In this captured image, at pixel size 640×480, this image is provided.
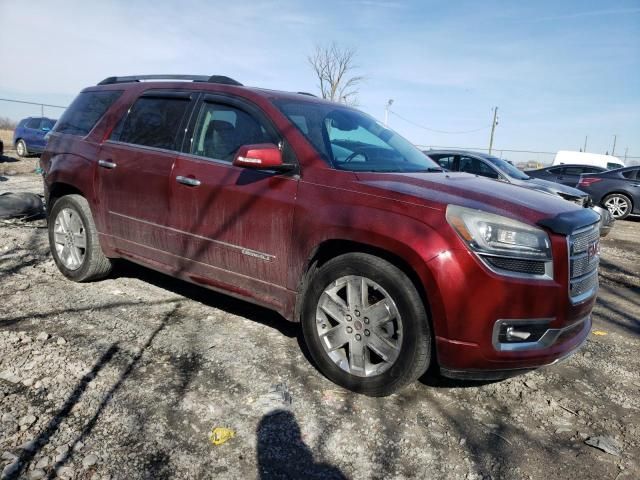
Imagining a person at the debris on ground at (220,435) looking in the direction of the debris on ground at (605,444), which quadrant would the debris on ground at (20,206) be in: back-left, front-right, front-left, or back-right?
back-left

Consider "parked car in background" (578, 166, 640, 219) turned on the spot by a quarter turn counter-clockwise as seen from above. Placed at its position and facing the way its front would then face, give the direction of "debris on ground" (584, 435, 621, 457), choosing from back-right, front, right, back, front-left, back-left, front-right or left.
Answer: back

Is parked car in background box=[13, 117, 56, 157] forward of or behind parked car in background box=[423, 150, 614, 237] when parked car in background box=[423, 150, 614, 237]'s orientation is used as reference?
behind

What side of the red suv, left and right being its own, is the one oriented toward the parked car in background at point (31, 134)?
back

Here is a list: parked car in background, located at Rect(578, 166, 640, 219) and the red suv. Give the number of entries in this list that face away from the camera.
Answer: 0

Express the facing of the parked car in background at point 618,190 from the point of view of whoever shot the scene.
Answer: facing to the right of the viewer

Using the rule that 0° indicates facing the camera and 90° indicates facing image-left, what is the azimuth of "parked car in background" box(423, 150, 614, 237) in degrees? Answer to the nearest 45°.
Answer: approximately 315°

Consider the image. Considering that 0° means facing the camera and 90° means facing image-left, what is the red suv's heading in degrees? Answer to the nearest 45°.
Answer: approximately 315°

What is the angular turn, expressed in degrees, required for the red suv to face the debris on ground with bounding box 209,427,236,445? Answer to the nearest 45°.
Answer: approximately 90° to its right

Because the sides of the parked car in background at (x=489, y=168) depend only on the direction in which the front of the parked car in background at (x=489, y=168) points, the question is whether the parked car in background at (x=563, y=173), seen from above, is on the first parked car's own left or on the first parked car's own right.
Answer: on the first parked car's own left

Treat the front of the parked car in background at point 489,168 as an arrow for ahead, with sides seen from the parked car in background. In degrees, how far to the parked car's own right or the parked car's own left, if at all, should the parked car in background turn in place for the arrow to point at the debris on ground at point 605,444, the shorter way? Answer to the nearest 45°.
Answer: approximately 45° to the parked car's own right

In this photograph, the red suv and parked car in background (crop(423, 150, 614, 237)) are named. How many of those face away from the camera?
0
